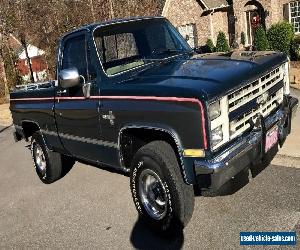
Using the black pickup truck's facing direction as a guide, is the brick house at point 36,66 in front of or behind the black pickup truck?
behind

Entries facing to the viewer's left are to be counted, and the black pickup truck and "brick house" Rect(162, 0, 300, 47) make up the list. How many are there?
0

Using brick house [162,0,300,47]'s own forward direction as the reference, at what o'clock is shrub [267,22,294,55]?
The shrub is roughly at 11 o'clock from the brick house.

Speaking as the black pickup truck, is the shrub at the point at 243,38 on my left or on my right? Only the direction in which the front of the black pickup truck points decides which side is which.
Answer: on my left

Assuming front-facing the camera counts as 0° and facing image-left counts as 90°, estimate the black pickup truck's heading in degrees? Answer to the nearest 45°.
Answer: approximately 315°

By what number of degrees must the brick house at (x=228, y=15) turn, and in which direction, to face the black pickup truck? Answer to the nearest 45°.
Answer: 0° — it already faces it

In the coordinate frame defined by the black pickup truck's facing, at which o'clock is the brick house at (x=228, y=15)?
The brick house is roughly at 8 o'clock from the black pickup truck.

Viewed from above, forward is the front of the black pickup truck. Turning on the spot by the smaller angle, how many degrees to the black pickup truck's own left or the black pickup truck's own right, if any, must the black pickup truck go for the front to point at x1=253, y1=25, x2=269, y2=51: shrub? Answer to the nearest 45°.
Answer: approximately 135° to the black pickup truck's own left

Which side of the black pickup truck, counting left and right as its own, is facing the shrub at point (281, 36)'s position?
left

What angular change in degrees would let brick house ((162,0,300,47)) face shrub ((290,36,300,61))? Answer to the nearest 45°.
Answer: approximately 45° to its left

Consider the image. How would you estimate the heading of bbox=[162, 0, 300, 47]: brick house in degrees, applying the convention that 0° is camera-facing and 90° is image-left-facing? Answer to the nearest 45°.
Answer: approximately 0°

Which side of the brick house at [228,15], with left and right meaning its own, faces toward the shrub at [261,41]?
front
